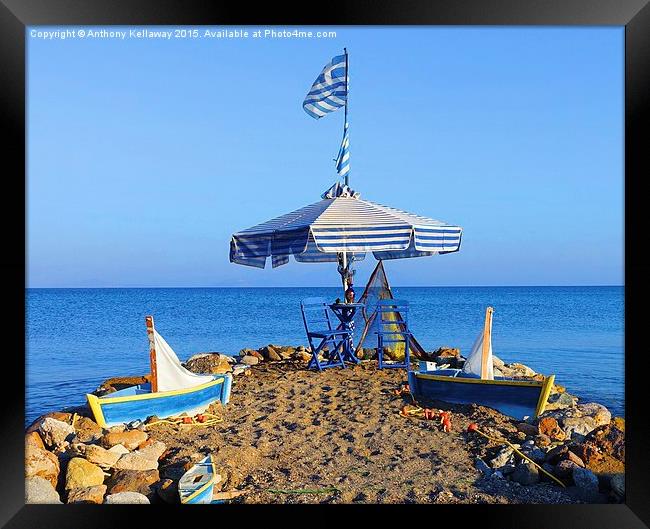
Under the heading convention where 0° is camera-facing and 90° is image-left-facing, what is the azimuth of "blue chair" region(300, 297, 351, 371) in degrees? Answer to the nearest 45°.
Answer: approximately 315°

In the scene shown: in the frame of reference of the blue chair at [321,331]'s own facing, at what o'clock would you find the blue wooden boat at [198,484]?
The blue wooden boat is roughly at 2 o'clock from the blue chair.
